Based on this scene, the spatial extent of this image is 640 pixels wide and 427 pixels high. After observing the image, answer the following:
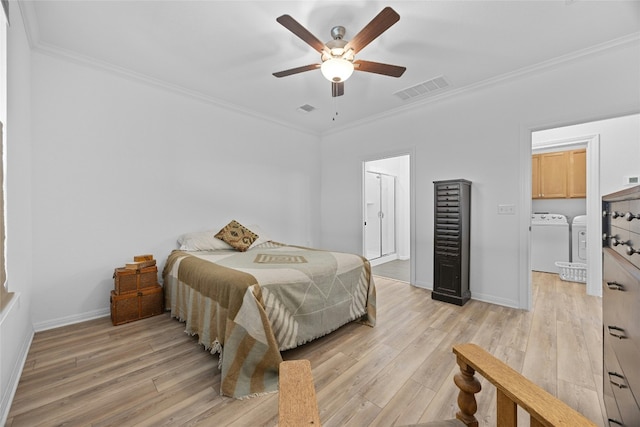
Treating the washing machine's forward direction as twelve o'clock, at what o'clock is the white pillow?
The white pillow is roughly at 1 o'clock from the washing machine.

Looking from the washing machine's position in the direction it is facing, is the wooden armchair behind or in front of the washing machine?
in front

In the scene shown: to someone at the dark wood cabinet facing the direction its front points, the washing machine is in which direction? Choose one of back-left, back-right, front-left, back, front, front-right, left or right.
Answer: back

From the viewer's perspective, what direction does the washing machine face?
toward the camera

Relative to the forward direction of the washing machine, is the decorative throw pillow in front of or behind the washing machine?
in front

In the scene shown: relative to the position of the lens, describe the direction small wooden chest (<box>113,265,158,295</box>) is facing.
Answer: facing the viewer

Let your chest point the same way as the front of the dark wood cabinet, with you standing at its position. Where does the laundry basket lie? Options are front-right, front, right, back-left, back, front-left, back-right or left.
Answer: back

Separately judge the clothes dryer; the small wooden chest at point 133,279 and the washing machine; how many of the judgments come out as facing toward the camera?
3

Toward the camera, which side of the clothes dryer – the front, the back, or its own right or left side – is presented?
front

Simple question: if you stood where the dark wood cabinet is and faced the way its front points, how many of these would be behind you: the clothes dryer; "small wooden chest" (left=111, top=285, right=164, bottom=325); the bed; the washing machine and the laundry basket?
3

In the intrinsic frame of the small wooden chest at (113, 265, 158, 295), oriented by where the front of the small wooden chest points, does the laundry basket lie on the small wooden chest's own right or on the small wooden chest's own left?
on the small wooden chest's own left

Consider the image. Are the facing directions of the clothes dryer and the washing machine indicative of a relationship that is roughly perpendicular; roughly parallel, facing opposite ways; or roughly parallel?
roughly parallel

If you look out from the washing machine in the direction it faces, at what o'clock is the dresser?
The dresser is roughly at 12 o'clock from the washing machine.
